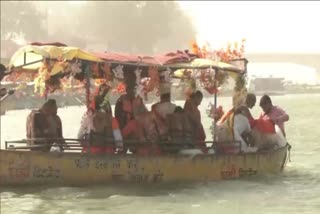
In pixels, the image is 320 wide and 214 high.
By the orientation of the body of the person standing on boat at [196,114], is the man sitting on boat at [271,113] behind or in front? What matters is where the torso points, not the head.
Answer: in front

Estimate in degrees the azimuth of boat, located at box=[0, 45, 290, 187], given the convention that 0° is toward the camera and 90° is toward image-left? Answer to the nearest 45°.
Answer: approximately 270°

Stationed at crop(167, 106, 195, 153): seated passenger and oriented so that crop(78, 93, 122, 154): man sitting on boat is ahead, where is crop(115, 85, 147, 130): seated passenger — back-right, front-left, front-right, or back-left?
front-right

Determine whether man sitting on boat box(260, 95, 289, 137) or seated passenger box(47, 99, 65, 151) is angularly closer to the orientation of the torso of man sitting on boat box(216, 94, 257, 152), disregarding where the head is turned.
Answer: the man sitting on boat
